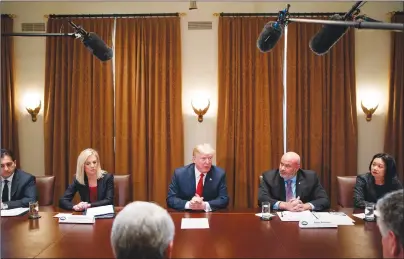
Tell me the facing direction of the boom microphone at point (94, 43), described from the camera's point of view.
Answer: facing to the right of the viewer

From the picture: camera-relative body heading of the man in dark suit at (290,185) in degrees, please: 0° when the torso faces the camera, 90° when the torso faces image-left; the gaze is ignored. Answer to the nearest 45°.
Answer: approximately 0°

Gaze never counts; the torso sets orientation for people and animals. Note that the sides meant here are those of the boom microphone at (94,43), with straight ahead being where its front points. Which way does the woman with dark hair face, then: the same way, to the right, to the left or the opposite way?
the opposite way

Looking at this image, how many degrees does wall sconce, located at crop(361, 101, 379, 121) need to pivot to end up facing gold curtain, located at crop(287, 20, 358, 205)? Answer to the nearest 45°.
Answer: approximately 45° to its right

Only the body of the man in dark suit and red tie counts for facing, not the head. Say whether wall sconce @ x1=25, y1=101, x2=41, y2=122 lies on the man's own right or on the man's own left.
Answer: on the man's own right

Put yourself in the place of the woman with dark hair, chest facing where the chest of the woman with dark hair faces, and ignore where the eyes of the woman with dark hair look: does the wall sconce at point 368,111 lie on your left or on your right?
on your right

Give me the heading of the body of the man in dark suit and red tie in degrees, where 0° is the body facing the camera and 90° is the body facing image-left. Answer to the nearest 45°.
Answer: approximately 0°

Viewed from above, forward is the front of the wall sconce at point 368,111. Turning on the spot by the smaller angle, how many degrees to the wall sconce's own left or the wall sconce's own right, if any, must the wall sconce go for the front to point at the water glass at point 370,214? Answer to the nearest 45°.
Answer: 0° — it already faces it
